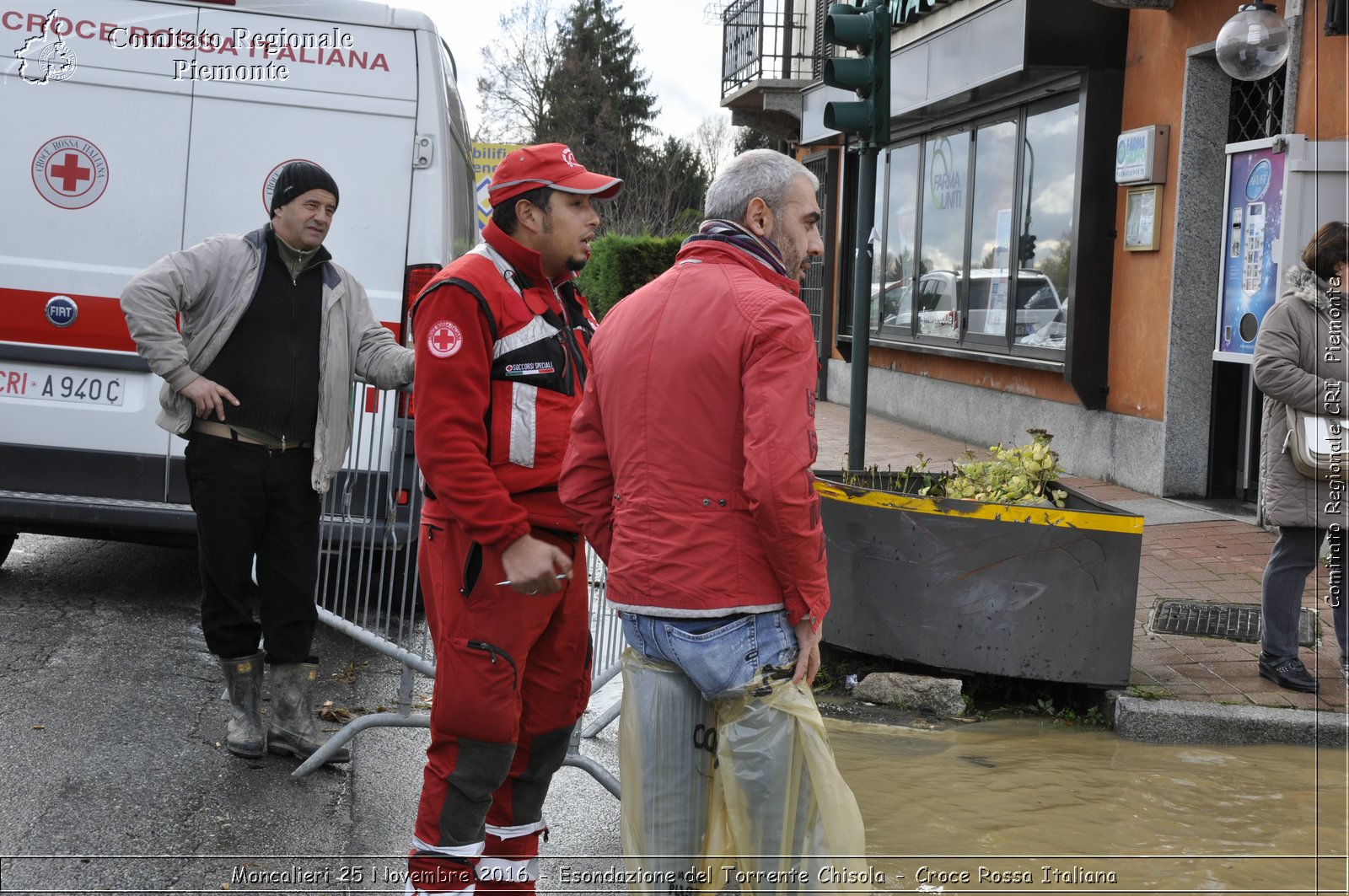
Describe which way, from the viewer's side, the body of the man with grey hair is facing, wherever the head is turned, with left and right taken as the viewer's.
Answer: facing away from the viewer and to the right of the viewer

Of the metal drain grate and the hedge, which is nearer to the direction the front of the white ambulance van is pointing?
the hedge

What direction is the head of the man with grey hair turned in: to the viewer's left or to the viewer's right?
to the viewer's right

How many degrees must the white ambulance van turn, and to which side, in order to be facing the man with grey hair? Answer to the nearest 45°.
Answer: approximately 180°

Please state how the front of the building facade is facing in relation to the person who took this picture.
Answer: facing the viewer and to the left of the viewer

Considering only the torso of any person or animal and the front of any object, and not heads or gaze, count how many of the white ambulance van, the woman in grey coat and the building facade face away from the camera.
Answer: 1

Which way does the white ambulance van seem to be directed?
away from the camera

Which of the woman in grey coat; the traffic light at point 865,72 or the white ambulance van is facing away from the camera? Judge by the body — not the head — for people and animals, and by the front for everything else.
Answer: the white ambulance van
